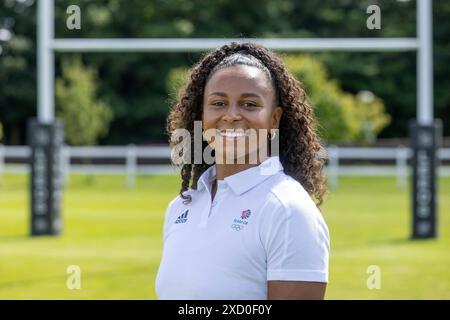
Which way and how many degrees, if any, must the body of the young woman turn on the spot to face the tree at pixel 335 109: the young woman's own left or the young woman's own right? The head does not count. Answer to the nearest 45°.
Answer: approximately 135° to the young woman's own right

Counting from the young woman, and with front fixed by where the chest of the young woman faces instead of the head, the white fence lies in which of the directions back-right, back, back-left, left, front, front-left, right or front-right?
back-right

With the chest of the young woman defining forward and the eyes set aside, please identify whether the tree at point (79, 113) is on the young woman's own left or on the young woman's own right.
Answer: on the young woman's own right
